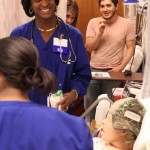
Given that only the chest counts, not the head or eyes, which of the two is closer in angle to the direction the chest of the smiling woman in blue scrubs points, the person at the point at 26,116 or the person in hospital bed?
the person

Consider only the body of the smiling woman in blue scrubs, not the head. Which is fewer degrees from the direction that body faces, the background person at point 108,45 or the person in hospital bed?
the person in hospital bed

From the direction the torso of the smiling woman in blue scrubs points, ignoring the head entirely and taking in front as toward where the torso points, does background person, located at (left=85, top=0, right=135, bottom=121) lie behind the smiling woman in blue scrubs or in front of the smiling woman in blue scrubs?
behind

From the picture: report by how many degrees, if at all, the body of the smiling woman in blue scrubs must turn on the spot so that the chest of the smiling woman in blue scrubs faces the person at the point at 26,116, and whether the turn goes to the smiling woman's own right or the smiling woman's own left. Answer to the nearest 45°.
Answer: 0° — they already face them

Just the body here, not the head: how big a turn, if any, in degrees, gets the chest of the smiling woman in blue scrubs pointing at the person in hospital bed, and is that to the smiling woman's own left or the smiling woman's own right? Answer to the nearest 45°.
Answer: approximately 45° to the smiling woman's own left

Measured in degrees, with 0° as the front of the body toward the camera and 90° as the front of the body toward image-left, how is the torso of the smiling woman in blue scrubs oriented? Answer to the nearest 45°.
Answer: approximately 0°

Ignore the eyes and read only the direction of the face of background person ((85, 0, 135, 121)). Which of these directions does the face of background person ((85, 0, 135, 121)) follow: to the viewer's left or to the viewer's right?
to the viewer's left
